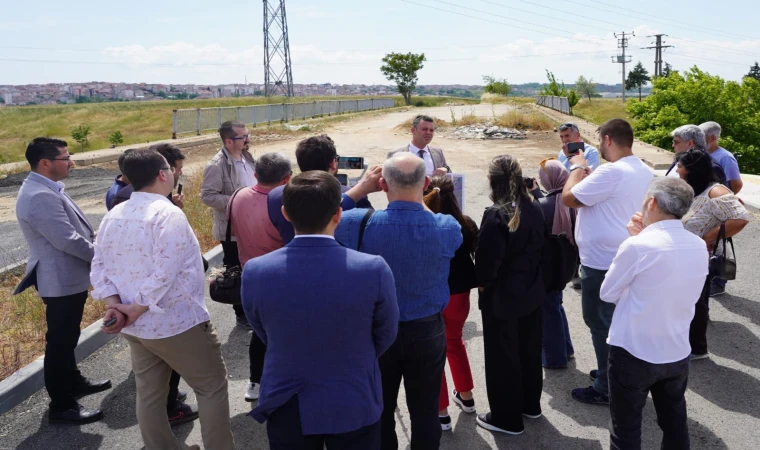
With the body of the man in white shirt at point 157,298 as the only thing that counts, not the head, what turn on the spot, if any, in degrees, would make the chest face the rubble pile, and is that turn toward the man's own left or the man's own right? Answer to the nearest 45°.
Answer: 0° — they already face it

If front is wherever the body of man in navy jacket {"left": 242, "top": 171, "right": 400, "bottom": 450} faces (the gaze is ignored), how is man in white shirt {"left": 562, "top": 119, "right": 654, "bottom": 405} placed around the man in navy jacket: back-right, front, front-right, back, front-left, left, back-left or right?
front-right

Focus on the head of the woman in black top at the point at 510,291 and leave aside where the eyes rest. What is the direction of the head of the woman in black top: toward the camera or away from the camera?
away from the camera

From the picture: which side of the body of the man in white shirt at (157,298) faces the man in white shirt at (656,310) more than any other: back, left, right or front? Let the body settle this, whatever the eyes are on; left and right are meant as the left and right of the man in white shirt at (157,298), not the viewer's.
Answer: right

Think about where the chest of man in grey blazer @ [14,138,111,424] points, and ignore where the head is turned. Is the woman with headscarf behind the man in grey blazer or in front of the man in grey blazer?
in front

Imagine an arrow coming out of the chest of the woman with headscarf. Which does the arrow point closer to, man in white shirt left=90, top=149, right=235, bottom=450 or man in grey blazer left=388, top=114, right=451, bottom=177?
the man in grey blazer

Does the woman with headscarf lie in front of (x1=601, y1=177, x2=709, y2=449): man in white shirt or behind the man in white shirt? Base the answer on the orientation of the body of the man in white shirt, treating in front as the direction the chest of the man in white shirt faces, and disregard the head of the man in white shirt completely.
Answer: in front

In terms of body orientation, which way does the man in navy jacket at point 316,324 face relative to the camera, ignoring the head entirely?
away from the camera

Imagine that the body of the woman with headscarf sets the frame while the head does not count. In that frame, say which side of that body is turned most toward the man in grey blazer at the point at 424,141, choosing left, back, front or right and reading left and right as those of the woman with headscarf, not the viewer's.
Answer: front

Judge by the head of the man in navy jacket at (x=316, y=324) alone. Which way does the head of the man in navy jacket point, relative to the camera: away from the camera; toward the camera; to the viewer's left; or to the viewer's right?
away from the camera

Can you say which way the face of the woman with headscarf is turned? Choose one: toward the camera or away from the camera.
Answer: away from the camera

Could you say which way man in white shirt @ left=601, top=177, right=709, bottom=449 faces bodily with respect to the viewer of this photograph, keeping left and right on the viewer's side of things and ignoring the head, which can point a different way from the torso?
facing away from the viewer and to the left of the viewer

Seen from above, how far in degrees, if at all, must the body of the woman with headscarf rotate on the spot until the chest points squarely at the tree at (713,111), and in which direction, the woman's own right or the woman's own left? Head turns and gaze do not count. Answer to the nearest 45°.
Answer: approximately 45° to the woman's own right

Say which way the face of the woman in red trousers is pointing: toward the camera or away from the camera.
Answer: away from the camera

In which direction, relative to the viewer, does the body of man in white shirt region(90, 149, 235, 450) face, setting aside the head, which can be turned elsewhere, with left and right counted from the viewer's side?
facing away from the viewer and to the right of the viewer

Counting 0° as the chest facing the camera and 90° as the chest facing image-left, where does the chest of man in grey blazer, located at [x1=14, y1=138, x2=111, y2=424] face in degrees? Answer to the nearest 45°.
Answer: approximately 270°
